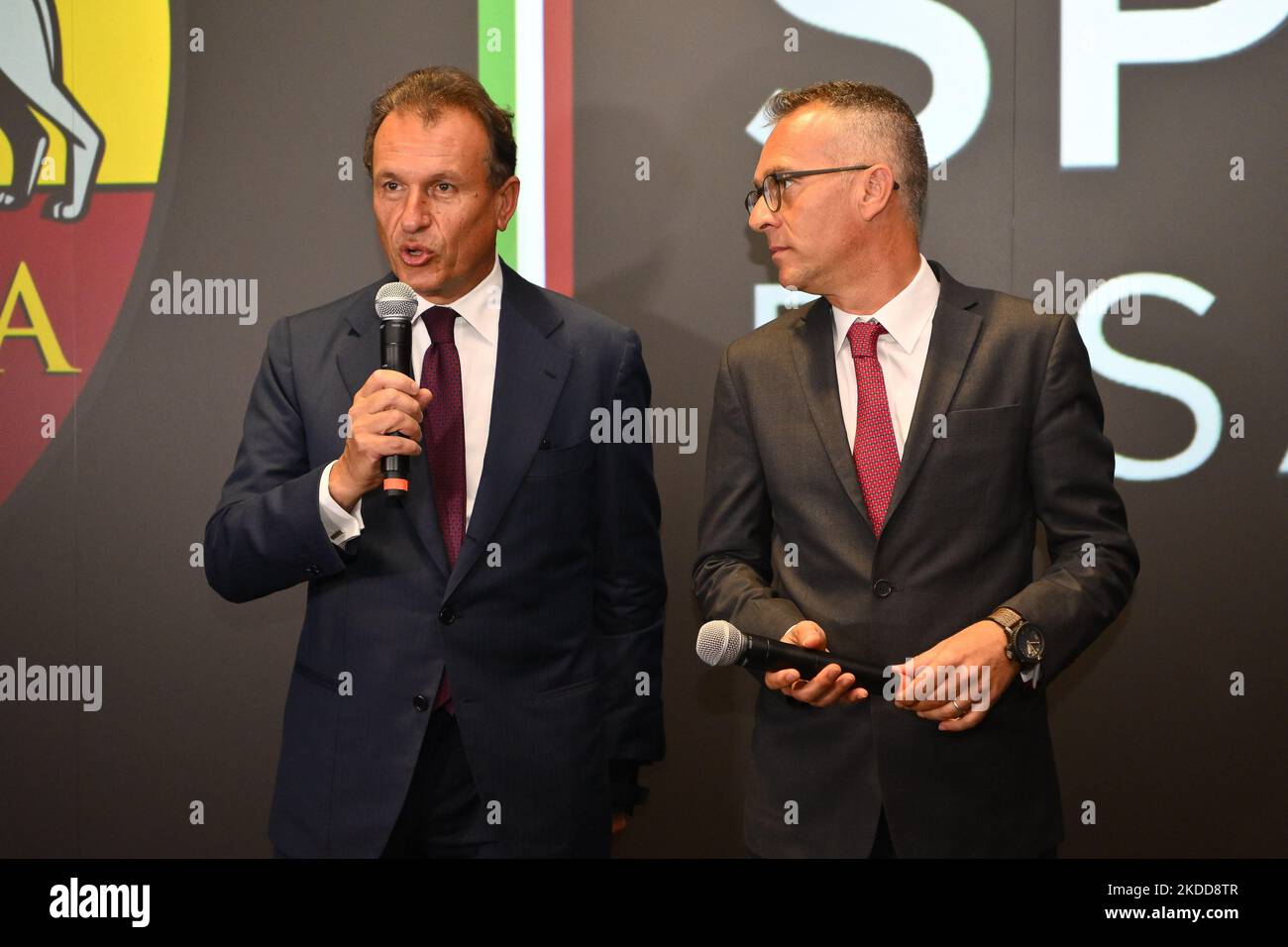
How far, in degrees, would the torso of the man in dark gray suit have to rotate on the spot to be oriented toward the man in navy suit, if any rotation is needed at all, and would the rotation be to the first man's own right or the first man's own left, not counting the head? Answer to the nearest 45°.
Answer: approximately 90° to the first man's own right

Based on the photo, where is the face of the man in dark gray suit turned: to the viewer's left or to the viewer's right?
to the viewer's left

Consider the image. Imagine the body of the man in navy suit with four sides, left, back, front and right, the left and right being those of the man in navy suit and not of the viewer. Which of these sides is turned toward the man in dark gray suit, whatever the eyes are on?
left

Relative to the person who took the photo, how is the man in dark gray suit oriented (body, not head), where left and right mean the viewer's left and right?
facing the viewer

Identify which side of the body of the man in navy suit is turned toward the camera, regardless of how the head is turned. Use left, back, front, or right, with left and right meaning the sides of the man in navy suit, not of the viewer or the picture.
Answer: front

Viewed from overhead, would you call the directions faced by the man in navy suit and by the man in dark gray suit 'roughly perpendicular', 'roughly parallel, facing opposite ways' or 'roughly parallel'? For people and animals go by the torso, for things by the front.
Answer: roughly parallel

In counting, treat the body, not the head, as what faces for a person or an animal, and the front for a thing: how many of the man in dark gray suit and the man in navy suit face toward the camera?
2

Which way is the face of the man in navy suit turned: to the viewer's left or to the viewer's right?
to the viewer's left
